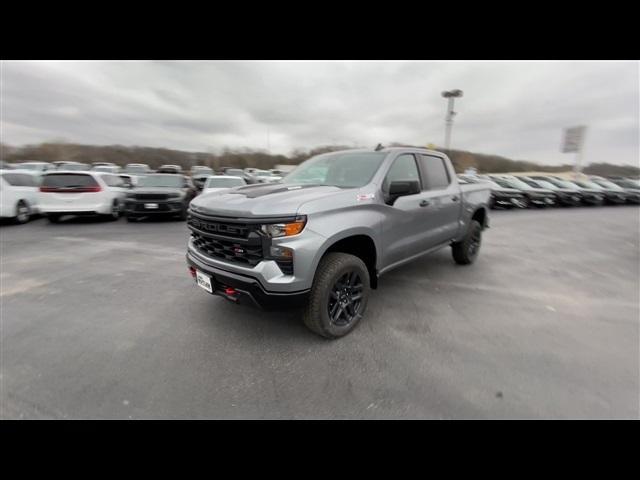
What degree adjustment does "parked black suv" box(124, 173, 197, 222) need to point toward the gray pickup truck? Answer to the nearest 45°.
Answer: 0° — it already faces it

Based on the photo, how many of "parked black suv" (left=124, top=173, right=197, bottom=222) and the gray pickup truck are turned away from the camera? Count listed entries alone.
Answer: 0

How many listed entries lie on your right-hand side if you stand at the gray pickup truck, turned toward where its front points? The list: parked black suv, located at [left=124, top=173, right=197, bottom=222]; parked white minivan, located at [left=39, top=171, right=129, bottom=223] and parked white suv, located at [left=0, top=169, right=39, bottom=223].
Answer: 3

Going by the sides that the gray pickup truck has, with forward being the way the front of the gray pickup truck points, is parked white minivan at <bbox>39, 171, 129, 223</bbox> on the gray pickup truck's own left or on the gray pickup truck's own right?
on the gray pickup truck's own right

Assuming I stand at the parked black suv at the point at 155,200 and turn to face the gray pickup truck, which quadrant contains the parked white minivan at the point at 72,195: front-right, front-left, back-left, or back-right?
back-right

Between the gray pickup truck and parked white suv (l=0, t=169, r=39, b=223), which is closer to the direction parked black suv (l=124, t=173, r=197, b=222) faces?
the gray pickup truck

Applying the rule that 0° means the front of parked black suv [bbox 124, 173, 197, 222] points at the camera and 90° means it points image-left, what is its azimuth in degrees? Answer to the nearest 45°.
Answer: approximately 0°

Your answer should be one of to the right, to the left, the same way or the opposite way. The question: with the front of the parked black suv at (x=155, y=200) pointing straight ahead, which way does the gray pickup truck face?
to the right

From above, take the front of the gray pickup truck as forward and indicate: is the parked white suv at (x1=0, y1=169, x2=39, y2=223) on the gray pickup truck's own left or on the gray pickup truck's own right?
on the gray pickup truck's own right

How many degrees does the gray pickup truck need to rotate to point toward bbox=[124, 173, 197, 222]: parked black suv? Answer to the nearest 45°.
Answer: approximately 90° to its right

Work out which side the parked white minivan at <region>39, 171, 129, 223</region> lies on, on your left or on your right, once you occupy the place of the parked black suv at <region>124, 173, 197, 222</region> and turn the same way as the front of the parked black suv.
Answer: on your right

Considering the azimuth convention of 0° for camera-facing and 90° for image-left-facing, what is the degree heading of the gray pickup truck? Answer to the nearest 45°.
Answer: approximately 45°
